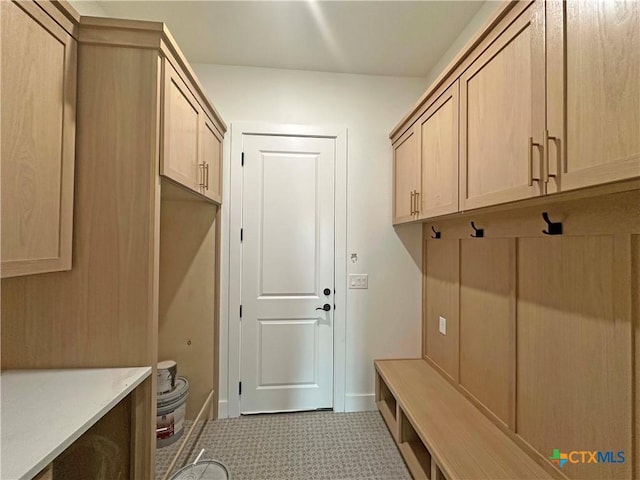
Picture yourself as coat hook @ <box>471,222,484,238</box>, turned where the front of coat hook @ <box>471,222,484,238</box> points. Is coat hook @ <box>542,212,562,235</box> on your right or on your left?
on your left

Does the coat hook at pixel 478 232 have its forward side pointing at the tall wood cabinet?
yes

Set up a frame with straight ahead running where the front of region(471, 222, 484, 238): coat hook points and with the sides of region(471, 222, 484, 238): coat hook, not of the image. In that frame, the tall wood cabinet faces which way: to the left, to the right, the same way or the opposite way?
the opposite way

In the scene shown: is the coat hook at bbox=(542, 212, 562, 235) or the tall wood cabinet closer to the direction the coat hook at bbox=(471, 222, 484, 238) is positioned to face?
the tall wood cabinet

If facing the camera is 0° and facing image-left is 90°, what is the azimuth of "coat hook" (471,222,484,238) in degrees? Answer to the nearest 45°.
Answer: approximately 45°

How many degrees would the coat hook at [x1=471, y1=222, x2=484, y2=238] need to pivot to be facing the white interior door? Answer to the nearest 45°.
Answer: approximately 45° to its right

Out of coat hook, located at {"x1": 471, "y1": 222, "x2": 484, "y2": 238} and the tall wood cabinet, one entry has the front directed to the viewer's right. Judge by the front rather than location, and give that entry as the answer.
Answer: the tall wood cabinet

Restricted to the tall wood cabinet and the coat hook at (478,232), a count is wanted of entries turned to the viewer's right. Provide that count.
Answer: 1

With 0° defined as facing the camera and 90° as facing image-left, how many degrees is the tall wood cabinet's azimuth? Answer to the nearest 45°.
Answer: approximately 270°
